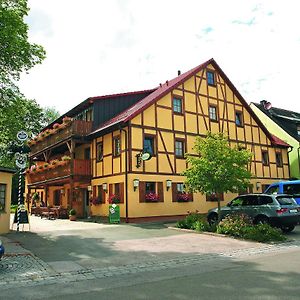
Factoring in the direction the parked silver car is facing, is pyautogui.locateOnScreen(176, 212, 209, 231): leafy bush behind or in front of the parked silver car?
in front

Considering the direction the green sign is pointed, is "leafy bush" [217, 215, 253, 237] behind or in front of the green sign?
in front

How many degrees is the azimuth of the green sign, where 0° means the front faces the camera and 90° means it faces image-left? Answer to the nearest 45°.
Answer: approximately 0°

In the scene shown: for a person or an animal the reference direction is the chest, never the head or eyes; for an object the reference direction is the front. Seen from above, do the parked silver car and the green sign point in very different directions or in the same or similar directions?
very different directions

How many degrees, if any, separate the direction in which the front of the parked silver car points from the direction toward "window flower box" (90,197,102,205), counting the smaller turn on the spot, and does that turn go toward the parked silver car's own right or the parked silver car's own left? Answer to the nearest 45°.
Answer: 0° — it already faces it

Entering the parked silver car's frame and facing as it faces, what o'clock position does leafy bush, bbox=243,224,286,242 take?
The leafy bush is roughly at 8 o'clock from the parked silver car.

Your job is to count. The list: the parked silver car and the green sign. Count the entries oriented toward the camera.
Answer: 1

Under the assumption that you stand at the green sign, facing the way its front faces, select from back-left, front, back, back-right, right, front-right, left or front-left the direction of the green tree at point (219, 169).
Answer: front-left

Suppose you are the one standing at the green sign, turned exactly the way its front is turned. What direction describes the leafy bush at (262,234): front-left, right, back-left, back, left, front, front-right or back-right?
front-left
